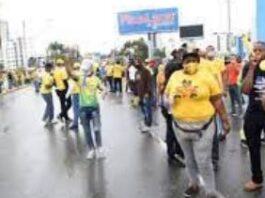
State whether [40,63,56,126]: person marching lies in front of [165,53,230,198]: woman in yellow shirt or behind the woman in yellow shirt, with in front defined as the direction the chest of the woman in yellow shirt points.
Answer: behind

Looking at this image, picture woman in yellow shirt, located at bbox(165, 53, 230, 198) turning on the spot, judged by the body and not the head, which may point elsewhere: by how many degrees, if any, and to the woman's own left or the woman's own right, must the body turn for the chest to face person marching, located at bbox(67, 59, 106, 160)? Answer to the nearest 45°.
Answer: approximately 135° to the woman's own right

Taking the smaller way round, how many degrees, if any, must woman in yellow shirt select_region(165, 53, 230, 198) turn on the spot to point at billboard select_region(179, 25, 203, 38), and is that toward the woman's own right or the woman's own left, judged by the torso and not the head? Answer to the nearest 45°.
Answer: approximately 180°

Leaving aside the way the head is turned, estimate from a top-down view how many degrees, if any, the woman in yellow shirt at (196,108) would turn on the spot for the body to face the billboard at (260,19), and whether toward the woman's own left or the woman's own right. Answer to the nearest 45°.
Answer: approximately 180°

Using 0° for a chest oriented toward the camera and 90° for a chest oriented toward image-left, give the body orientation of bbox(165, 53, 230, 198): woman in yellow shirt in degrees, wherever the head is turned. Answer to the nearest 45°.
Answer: approximately 0°

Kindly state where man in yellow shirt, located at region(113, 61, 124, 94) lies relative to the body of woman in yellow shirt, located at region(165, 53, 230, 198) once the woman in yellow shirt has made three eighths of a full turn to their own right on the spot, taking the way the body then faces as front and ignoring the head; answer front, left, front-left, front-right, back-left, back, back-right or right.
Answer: front-right
